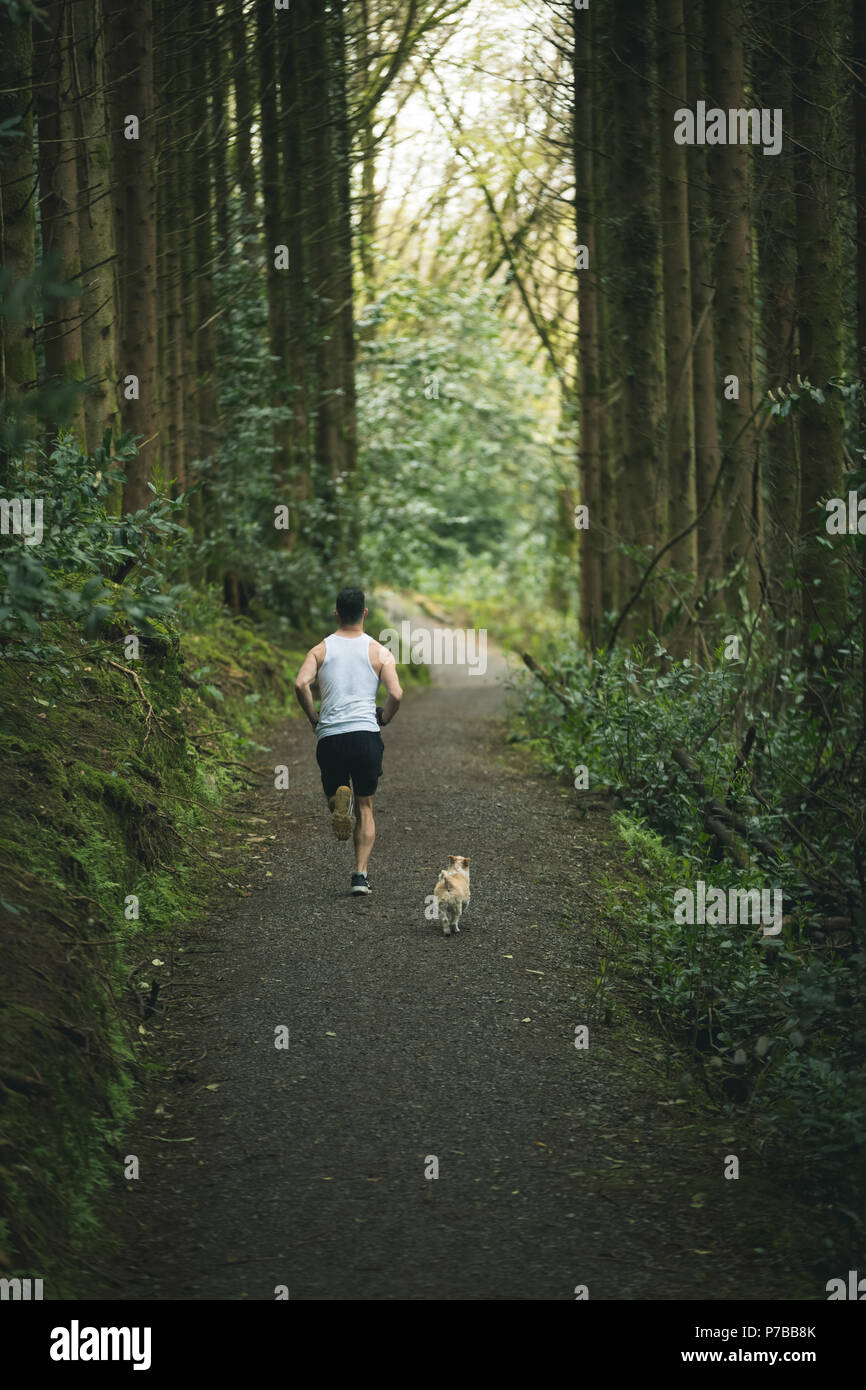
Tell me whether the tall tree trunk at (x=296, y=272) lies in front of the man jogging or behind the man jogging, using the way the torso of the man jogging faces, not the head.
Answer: in front

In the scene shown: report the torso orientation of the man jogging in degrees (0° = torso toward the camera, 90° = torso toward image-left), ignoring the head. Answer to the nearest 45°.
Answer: approximately 180°

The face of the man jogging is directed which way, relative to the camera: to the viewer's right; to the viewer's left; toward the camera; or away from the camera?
away from the camera

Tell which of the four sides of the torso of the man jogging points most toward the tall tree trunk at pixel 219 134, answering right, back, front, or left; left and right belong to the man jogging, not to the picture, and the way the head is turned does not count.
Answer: front

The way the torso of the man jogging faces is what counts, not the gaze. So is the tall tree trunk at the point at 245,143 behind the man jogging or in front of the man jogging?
in front
